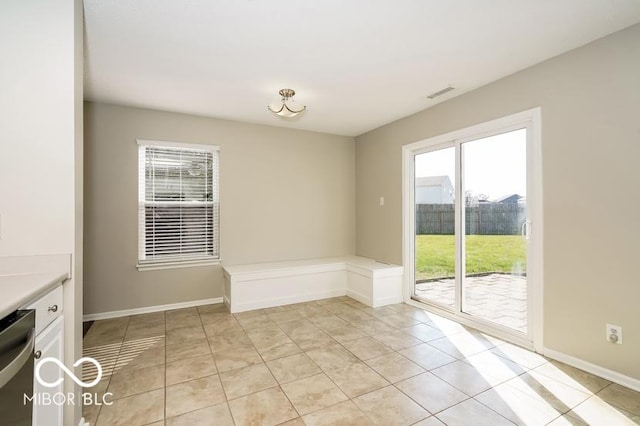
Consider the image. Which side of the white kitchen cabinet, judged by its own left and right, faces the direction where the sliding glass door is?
front

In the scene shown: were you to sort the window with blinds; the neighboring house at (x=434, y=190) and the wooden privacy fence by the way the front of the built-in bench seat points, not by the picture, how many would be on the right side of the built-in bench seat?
1

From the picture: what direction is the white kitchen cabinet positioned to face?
to the viewer's right

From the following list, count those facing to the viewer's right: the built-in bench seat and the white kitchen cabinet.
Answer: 1

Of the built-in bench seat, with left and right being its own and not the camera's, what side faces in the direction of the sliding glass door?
left

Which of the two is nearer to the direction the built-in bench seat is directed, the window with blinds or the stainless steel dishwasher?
the stainless steel dishwasher

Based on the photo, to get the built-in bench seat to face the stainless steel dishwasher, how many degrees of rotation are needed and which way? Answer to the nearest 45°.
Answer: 0° — it already faces it

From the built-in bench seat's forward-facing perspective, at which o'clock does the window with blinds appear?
The window with blinds is roughly at 3 o'clock from the built-in bench seat.

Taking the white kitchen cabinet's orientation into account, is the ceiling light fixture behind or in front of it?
in front

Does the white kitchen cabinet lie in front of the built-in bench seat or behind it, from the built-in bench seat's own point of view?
in front
